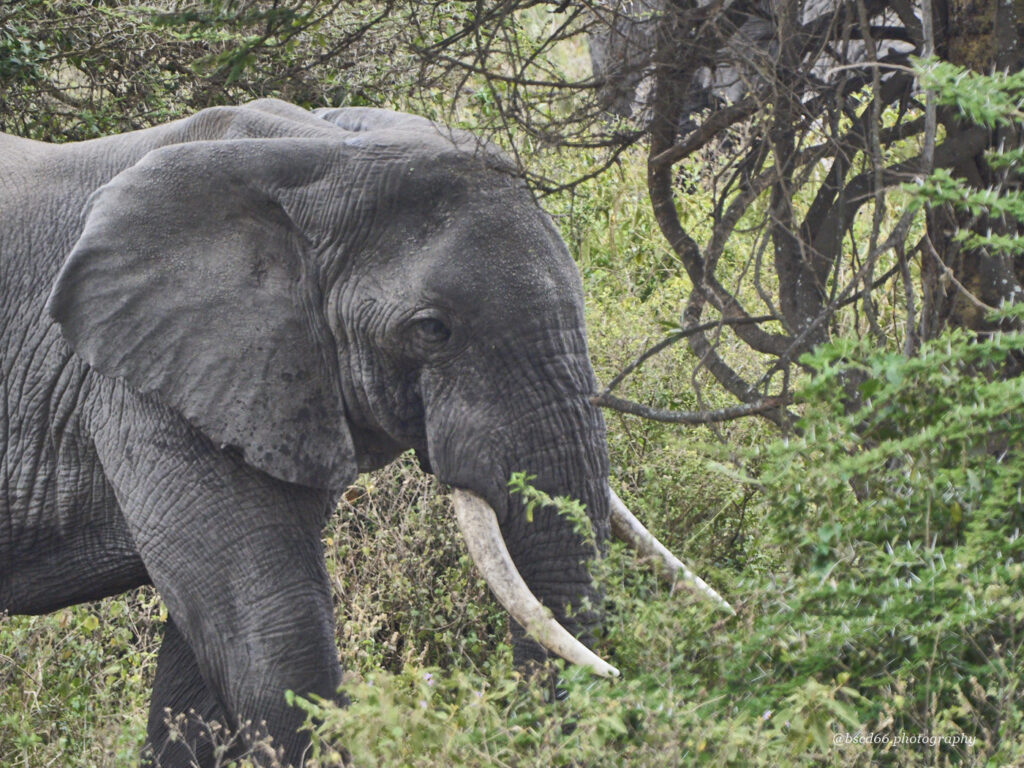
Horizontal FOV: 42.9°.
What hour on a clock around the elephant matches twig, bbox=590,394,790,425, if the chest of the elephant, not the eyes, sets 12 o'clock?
The twig is roughly at 1 o'clock from the elephant.

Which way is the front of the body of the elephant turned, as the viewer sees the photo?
to the viewer's right
